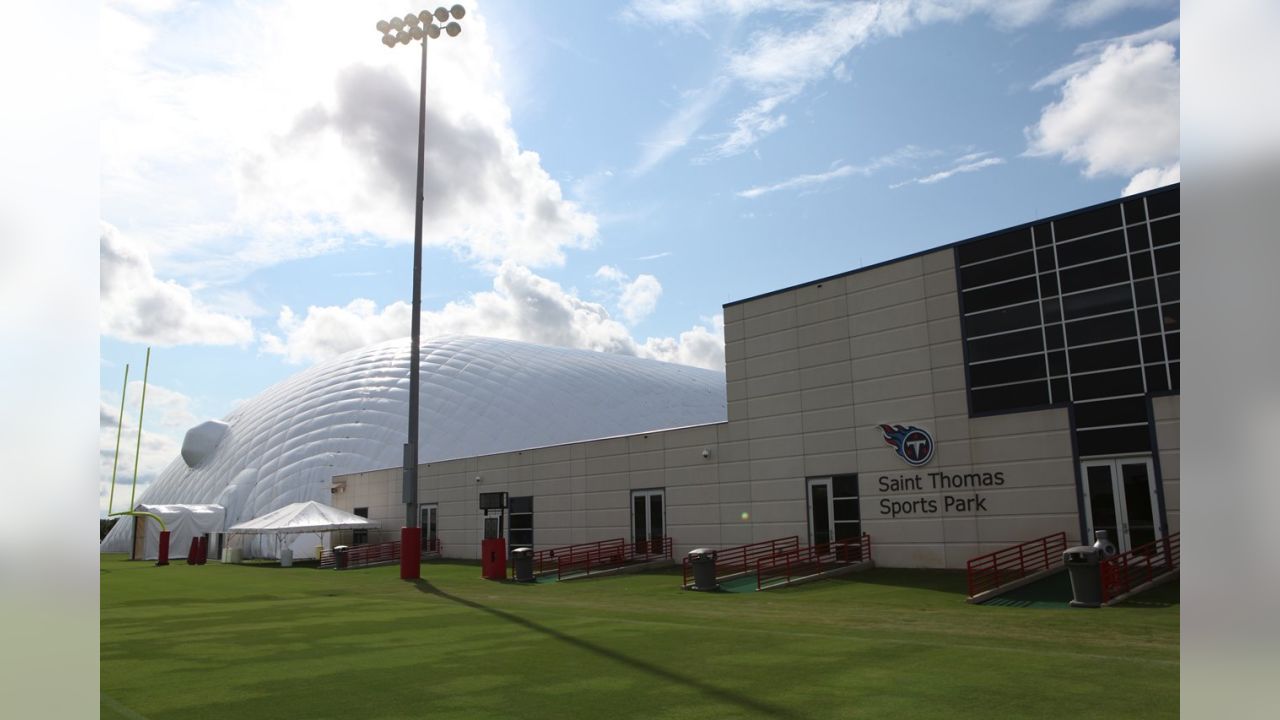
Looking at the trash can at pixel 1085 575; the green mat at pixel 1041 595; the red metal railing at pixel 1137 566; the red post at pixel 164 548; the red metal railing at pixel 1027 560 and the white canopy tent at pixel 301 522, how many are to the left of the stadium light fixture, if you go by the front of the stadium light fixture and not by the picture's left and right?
4

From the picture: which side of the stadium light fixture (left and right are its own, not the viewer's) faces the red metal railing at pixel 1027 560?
left

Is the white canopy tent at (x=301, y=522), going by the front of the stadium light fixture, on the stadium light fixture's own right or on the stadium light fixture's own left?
on the stadium light fixture's own right

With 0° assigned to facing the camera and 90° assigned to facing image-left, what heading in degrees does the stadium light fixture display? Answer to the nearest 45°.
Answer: approximately 45°

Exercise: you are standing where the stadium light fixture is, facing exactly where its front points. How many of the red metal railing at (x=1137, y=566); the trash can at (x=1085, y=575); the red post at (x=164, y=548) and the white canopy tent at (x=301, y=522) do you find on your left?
2

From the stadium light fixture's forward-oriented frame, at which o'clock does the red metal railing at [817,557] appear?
The red metal railing is roughly at 8 o'clock from the stadium light fixture.

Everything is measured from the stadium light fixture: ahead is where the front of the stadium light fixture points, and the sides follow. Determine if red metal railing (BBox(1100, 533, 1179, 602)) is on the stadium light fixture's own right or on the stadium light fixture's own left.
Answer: on the stadium light fixture's own left

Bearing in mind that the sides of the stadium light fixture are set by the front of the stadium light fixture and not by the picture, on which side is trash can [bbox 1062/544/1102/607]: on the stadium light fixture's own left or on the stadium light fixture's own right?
on the stadium light fixture's own left
